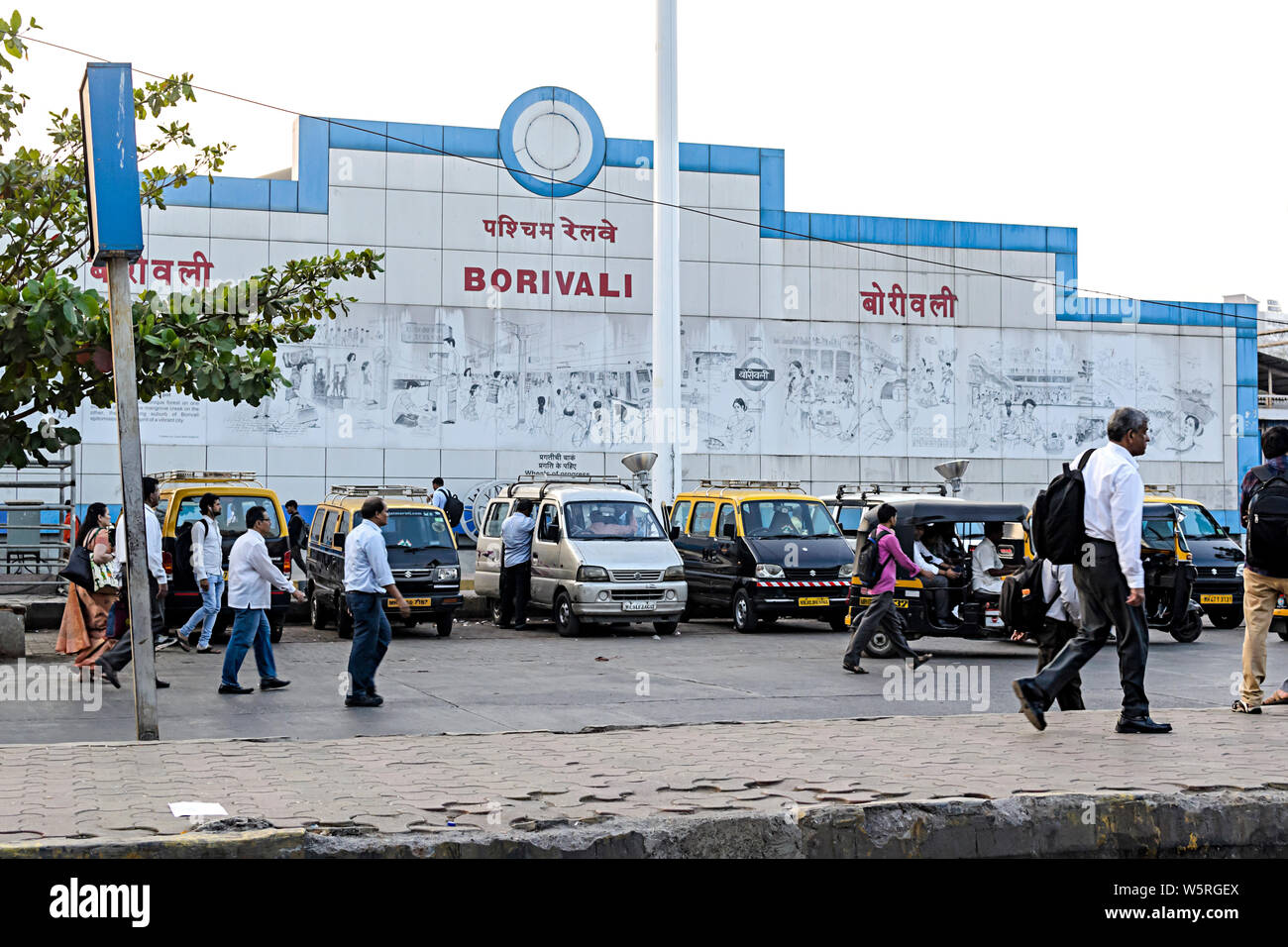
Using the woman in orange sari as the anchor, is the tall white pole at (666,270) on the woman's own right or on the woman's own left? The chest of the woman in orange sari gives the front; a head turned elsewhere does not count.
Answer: on the woman's own left

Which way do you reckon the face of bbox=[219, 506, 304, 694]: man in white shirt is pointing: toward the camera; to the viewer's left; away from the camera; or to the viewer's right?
to the viewer's right

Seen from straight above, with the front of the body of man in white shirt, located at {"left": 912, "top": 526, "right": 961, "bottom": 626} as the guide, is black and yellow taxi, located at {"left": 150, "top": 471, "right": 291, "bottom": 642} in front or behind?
behind

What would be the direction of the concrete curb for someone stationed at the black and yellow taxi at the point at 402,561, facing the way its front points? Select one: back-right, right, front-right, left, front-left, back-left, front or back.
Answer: front-right
